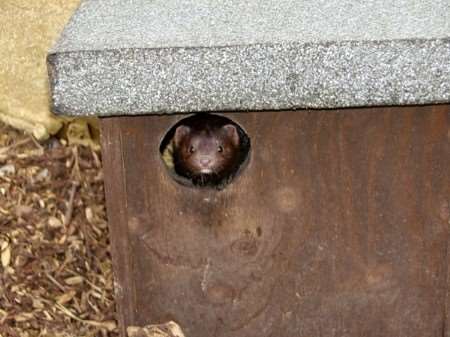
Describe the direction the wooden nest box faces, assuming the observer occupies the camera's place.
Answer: facing the viewer

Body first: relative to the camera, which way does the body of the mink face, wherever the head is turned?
toward the camera
